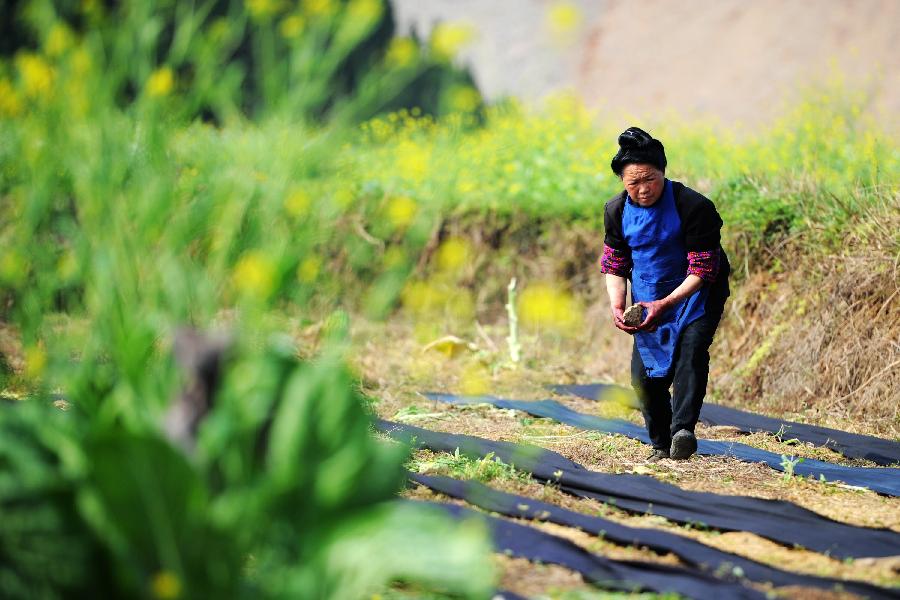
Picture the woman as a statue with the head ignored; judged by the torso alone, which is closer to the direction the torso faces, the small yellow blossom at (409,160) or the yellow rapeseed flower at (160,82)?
the yellow rapeseed flower

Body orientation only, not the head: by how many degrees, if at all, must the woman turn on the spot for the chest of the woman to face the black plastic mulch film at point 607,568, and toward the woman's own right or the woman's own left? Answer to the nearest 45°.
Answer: approximately 45° to the woman's own left

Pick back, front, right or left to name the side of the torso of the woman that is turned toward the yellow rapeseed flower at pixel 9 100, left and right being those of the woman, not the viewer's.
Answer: front

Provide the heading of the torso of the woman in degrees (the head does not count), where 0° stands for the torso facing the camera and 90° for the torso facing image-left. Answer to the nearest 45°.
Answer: approximately 45°
